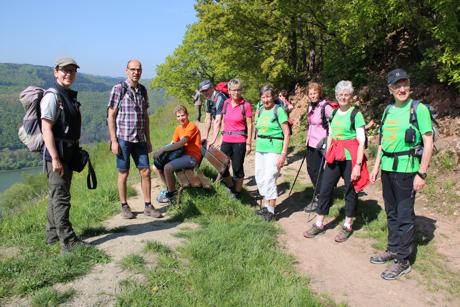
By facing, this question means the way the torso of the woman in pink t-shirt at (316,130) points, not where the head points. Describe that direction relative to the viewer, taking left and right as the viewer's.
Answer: facing the viewer and to the left of the viewer

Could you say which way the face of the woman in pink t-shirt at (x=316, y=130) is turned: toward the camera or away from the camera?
toward the camera

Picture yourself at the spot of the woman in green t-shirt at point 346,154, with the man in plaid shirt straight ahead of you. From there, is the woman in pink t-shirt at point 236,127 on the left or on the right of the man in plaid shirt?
right

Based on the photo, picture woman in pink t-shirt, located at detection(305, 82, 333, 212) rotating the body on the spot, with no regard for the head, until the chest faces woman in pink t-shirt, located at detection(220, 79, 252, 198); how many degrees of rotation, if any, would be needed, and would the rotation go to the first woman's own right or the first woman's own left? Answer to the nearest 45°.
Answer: approximately 45° to the first woman's own right

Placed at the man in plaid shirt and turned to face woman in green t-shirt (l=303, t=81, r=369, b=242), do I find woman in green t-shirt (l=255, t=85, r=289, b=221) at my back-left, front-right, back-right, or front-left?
front-left

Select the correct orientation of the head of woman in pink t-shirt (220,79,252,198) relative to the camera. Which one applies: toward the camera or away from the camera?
toward the camera

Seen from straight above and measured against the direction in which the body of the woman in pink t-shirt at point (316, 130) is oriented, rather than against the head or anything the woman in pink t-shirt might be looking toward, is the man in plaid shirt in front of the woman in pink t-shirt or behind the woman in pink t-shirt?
in front

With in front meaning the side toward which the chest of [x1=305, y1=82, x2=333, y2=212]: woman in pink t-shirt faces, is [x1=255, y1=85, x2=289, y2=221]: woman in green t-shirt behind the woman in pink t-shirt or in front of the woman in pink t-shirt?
in front

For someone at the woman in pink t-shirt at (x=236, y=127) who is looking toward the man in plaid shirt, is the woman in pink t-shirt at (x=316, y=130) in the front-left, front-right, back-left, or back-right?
back-left

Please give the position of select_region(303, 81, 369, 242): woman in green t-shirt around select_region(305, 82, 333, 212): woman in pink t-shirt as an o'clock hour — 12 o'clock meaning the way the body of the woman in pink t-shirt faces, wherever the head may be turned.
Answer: The woman in green t-shirt is roughly at 10 o'clock from the woman in pink t-shirt.

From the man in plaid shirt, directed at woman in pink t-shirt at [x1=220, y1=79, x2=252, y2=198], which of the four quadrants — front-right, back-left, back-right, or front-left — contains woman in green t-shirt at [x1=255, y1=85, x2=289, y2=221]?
front-right
